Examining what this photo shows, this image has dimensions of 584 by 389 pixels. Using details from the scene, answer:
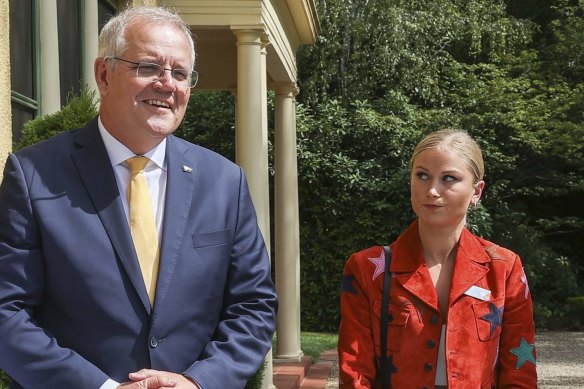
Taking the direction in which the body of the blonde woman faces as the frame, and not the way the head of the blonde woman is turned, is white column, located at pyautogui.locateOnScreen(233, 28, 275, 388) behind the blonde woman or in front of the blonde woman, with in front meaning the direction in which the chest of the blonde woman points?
behind

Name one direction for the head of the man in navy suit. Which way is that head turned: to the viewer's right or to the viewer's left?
to the viewer's right

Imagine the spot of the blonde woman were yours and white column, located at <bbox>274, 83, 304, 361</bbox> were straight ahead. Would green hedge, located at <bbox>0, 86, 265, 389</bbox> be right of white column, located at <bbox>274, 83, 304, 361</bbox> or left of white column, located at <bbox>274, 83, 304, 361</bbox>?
left

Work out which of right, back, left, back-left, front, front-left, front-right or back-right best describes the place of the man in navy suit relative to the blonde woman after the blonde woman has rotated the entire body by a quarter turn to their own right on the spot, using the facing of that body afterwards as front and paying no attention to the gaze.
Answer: front-left

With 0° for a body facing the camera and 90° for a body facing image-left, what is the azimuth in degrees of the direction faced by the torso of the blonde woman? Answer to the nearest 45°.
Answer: approximately 0°

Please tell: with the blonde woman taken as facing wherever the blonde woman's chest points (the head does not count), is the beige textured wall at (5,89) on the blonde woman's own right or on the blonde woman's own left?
on the blonde woman's own right

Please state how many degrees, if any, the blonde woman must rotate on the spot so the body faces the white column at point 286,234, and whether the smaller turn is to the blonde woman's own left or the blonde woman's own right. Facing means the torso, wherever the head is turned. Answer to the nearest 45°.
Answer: approximately 180°

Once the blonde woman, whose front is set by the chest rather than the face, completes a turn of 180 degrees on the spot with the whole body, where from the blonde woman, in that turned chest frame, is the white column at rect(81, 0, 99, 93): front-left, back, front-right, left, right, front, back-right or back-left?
front-left
